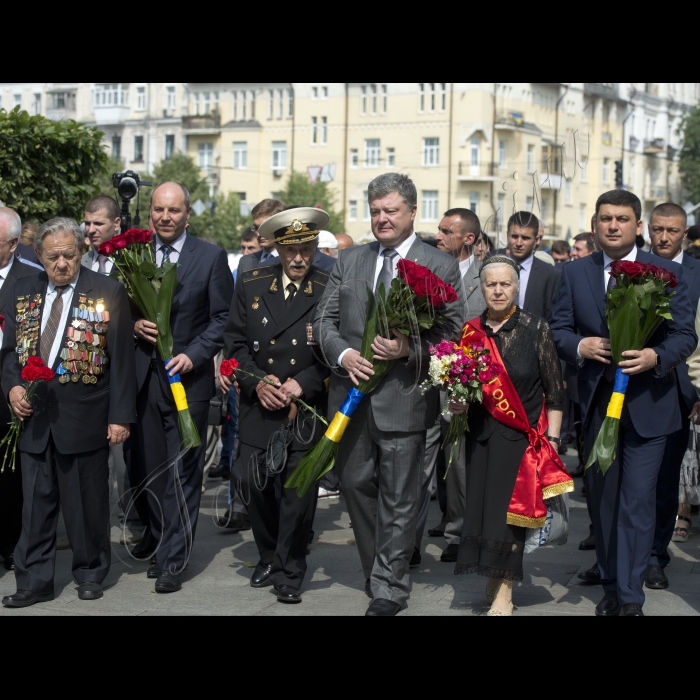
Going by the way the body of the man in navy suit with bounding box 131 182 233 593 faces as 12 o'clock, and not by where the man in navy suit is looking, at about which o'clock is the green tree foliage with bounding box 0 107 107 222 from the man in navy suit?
The green tree foliage is roughly at 4 o'clock from the man in navy suit.

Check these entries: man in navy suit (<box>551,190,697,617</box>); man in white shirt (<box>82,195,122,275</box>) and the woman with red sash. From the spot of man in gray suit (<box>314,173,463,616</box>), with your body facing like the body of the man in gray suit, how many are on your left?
2

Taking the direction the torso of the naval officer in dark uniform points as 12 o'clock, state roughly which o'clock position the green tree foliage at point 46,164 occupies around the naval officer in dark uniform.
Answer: The green tree foliage is roughly at 5 o'clock from the naval officer in dark uniform.

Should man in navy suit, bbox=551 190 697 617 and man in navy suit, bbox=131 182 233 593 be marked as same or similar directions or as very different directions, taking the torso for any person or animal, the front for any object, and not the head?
same or similar directions

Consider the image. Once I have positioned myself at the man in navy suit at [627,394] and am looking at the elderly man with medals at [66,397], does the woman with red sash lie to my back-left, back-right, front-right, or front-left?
front-left

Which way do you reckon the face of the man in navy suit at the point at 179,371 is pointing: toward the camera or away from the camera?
toward the camera

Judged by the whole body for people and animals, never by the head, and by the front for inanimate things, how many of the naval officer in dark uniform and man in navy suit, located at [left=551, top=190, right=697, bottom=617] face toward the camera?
2

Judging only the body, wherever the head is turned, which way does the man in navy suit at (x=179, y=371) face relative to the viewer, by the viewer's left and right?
facing the viewer and to the left of the viewer

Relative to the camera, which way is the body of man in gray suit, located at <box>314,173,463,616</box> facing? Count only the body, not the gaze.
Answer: toward the camera

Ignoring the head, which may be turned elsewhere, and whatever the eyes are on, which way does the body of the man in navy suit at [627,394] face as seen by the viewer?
toward the camera

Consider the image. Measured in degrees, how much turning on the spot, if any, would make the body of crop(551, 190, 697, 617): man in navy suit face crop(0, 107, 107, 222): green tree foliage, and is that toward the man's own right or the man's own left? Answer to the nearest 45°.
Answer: approximately 135° to the man's own right

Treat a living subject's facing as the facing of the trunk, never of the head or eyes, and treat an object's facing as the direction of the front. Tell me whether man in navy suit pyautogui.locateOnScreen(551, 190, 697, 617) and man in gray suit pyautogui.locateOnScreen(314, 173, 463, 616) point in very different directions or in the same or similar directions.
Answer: same or similar directions

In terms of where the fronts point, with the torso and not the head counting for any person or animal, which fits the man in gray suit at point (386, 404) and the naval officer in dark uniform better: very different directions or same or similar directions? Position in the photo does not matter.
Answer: same or similar directions

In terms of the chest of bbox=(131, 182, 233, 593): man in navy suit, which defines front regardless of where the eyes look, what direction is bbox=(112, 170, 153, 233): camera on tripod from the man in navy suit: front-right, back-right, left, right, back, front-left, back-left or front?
back-right

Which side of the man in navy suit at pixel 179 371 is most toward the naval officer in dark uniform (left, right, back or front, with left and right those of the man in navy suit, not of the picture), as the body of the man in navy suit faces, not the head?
left

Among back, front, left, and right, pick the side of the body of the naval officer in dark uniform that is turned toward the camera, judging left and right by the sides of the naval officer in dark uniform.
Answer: front
